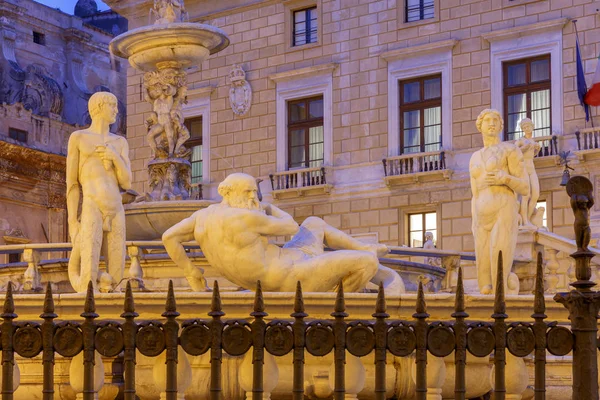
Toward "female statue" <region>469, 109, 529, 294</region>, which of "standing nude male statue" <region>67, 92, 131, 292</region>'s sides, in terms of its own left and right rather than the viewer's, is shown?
left

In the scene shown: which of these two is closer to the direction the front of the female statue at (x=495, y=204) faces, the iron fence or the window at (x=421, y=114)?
the iron fence

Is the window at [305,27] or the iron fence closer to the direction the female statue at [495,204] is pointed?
the iron fence

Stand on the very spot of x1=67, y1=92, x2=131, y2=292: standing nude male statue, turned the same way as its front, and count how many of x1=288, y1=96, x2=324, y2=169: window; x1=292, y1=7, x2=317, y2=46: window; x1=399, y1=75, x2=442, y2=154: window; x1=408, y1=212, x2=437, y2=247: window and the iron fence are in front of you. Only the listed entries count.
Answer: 1

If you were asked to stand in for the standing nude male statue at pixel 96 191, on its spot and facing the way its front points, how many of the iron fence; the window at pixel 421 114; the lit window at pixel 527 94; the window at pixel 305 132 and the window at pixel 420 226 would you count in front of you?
1

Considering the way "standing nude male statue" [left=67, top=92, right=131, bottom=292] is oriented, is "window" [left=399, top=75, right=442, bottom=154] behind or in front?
behind

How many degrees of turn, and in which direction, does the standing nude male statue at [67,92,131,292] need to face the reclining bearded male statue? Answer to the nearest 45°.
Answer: approximately 45° to its left

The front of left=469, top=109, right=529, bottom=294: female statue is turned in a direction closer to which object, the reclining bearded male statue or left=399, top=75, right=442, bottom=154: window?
the reclining bearded male statue

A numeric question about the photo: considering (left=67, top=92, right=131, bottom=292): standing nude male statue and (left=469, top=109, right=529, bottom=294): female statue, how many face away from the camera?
0

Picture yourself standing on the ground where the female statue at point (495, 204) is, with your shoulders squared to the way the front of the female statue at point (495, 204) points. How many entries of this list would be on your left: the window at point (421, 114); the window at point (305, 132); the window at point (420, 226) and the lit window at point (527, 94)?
0

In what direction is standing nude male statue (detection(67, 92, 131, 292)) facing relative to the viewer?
toward the camera

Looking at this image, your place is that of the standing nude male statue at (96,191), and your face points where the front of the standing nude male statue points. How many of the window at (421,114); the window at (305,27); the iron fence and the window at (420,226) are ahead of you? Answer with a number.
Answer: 1

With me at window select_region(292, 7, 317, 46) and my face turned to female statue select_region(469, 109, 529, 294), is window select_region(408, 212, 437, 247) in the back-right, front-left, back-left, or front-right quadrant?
front-left

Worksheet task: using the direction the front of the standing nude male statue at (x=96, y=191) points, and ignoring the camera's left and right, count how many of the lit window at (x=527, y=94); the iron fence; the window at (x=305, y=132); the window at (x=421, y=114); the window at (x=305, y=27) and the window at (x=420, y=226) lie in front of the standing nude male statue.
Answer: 1

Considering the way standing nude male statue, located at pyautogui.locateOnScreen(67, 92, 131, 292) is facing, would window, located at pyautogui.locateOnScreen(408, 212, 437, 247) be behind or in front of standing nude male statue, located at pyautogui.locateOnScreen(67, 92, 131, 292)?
behind

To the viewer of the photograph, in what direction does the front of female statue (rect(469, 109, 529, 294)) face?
facing the viewer and to the left of the viewer
